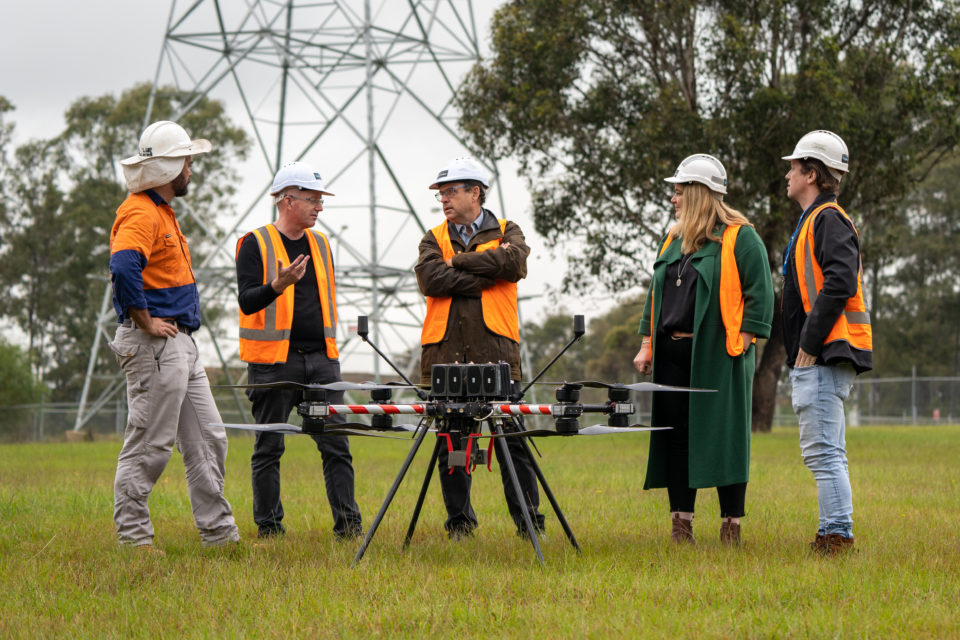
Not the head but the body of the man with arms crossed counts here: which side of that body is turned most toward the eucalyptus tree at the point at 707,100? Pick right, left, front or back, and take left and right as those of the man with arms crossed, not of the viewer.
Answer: back

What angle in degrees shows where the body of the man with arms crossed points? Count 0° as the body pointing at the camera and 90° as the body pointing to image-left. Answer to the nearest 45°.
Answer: approximately 0°

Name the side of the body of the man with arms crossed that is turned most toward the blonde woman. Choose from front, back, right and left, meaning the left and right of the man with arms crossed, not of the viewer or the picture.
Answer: left

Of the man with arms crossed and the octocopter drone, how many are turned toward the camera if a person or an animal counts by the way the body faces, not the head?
2

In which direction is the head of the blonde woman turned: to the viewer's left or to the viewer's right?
to the viewer's left

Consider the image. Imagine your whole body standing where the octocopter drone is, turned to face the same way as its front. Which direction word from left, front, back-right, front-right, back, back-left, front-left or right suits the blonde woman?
back-left

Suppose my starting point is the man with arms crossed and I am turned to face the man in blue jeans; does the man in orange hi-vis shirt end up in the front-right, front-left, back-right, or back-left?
back-right

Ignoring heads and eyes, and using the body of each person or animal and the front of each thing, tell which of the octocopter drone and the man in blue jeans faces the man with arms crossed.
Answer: the man in blue jeans

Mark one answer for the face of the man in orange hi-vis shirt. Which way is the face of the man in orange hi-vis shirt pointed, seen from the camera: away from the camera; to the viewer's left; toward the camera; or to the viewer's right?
to the viewer's right

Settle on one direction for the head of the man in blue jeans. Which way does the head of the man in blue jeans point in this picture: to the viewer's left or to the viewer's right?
to the viewer's left
